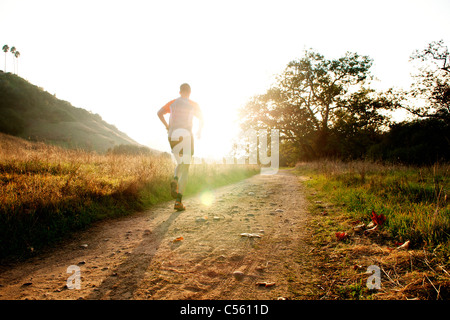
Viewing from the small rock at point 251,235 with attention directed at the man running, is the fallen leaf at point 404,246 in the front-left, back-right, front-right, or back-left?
back-right

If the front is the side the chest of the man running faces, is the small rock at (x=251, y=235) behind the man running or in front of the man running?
behind

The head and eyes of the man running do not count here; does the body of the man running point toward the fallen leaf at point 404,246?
no

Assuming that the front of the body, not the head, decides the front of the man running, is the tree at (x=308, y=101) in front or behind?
in front

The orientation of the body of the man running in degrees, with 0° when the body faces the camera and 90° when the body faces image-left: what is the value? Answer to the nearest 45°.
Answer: approximately 180°

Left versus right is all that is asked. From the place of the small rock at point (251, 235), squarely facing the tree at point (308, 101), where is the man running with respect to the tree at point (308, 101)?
left
